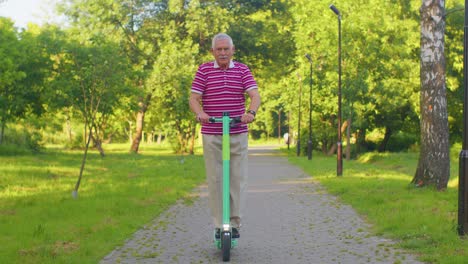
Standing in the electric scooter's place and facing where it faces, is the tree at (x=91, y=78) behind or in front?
behind

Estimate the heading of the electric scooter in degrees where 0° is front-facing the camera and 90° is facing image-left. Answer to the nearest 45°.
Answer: approximately 0°
